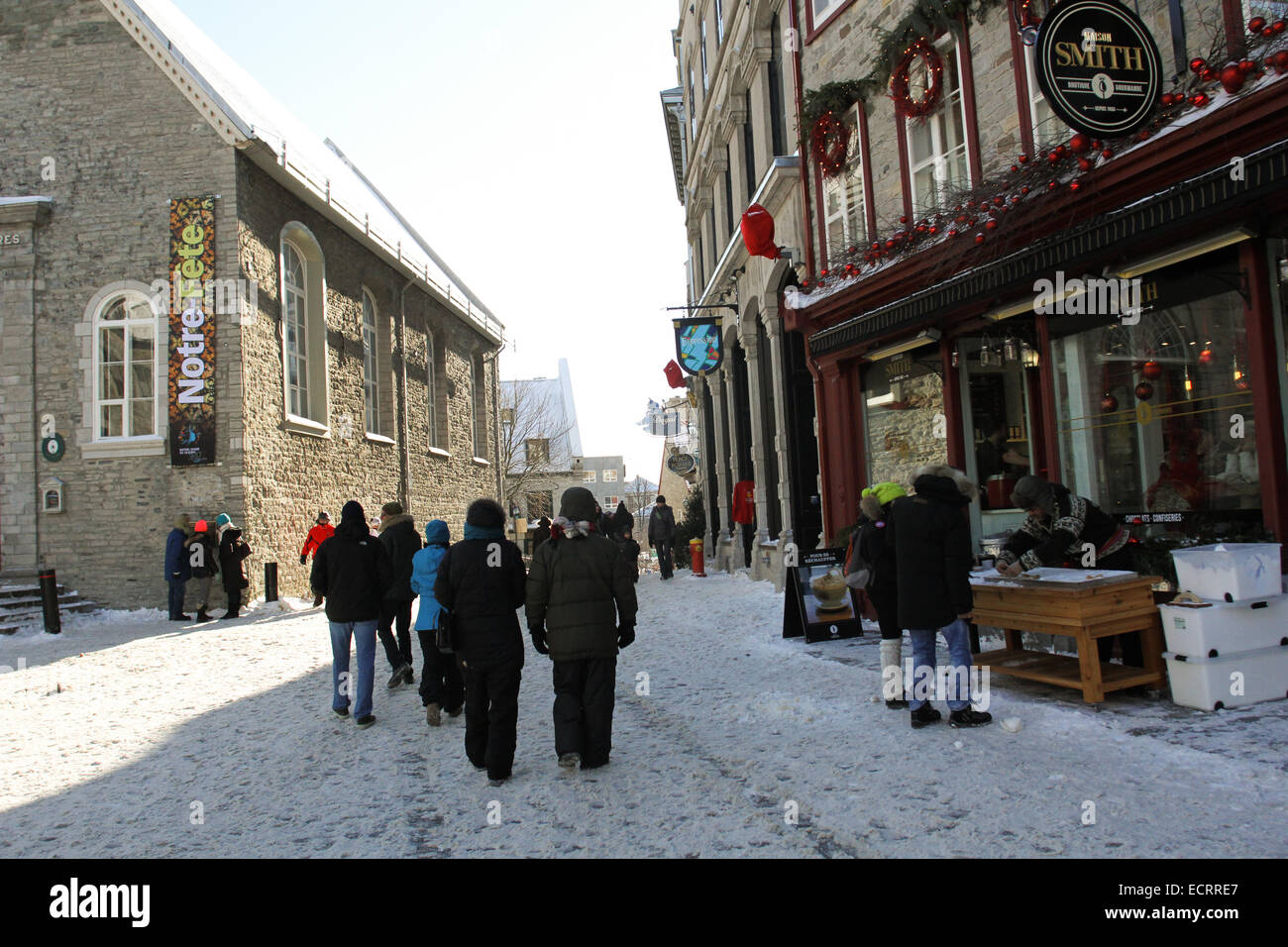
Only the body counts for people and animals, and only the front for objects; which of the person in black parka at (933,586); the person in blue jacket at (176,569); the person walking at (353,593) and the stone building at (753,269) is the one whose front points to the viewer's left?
the stone building

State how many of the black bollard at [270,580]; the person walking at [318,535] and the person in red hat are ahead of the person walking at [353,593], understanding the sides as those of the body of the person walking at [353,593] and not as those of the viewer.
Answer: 3

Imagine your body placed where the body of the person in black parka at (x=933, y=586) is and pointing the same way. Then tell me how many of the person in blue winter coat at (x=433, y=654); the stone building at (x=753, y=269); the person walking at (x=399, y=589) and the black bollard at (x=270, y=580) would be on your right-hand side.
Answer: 0

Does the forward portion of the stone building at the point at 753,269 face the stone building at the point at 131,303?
yes

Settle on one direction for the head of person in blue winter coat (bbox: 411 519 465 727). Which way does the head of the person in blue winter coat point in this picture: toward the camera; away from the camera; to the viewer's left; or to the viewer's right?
away from the camera

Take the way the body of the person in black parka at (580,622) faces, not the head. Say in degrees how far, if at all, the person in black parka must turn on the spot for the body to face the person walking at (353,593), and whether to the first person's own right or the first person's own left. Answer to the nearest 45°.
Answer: approximately 45° to the first person's own left

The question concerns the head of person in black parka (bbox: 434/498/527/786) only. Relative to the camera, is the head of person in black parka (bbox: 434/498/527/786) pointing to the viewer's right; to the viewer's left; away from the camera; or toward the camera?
away from the camera

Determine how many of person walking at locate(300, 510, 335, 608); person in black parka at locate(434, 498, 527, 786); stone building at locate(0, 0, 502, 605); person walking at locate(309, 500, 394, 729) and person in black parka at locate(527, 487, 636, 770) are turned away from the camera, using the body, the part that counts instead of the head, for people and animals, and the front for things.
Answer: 3

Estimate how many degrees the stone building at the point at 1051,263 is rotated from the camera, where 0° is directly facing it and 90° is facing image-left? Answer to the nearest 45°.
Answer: approximately 45°

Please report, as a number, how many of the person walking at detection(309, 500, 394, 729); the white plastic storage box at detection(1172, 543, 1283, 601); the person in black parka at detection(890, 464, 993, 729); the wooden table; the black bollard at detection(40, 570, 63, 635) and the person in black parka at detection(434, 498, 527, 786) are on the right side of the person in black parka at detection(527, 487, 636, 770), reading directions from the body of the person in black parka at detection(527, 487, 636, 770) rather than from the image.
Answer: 3

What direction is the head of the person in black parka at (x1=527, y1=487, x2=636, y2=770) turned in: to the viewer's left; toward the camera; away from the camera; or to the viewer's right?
away from the camera

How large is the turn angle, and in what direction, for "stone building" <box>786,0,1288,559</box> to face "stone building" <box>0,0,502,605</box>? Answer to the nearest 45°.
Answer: approximately 45° to its right

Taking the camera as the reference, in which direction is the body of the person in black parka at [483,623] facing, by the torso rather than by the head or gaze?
away from the camera

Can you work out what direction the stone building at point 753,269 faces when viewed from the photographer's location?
facing to the left of the viewer

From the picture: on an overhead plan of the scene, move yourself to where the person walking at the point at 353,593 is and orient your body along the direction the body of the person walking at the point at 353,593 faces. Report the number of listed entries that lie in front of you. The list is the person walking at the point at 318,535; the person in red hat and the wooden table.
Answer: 2

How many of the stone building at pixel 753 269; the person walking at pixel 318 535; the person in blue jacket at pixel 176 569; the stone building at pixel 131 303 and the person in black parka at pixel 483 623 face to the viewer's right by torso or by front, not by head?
1
